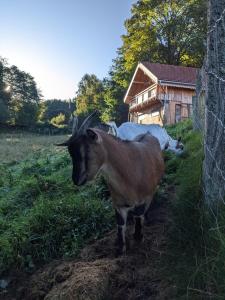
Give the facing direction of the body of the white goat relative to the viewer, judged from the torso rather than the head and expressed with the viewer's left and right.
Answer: facing to the right of the viewer

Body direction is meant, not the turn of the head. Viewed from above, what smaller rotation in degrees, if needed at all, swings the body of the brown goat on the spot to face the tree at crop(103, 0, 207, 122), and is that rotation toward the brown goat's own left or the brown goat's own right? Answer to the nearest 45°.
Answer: approximately 135° to the brown goat's own right

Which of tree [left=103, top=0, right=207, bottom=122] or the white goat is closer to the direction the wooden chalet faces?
the white goat

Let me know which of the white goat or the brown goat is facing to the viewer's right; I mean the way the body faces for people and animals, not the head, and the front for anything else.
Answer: the white goat

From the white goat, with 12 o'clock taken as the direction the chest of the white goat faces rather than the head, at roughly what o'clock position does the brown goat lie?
The brown goat is roughly at 3 o'clock from the white goat.

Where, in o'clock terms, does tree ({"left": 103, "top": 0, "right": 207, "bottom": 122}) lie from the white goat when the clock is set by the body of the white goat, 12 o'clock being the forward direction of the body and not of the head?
The tree is roughly at 9 o'clock from the white goat.

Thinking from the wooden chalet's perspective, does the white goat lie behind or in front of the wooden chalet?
in front

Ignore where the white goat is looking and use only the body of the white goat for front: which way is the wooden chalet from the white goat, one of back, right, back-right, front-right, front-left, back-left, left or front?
left

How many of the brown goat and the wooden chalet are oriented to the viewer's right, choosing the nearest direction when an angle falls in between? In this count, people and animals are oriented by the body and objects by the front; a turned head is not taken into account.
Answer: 0

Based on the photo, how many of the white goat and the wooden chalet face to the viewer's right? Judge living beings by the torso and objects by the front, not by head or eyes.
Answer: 1

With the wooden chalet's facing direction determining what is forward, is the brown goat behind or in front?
in front

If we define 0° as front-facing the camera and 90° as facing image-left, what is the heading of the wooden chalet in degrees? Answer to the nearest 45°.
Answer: approximately 45°

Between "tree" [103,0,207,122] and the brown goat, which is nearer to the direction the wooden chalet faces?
the brown goat

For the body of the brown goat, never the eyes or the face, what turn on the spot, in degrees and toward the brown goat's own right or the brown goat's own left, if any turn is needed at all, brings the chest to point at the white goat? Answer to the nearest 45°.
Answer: approximately 135° to the brown goat's own right
